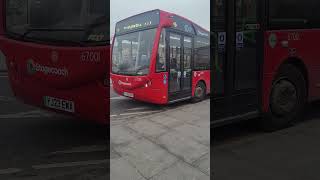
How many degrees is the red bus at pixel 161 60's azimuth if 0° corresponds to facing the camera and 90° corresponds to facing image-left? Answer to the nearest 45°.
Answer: approximately 45°
